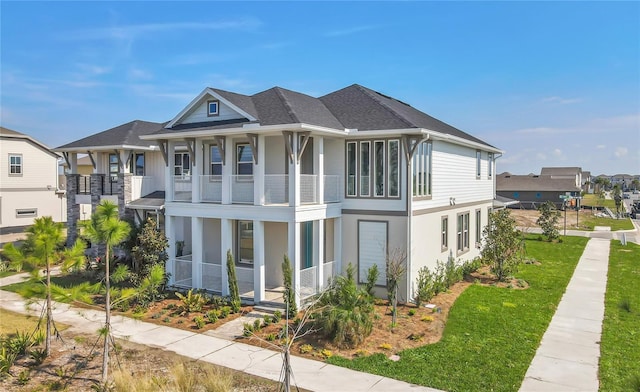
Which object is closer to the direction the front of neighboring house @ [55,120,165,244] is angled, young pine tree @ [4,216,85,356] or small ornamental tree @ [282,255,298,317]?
the young pine tree

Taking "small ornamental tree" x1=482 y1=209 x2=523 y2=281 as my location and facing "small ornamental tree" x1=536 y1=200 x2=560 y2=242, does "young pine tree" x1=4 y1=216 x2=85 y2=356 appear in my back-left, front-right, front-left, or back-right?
back-left

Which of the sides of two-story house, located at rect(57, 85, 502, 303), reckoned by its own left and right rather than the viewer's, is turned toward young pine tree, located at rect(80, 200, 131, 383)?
front

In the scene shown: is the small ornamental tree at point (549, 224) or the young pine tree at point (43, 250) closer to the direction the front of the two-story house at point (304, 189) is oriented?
the young pine tree

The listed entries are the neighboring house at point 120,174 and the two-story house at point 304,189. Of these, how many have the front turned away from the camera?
0

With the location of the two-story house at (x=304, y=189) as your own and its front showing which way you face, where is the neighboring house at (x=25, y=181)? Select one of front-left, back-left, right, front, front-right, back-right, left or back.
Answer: right

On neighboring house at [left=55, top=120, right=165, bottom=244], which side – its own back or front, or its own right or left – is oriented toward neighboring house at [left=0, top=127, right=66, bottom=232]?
right

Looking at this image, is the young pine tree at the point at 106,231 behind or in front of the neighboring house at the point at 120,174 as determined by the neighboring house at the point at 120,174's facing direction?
in front

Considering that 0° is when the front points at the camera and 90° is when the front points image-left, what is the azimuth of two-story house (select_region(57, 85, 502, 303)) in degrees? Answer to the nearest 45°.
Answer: approximately 45°

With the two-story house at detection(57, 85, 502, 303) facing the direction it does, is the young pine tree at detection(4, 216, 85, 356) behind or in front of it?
in front

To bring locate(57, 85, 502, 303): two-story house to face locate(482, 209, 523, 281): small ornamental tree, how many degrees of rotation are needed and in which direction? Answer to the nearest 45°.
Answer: approximately 135° to its left

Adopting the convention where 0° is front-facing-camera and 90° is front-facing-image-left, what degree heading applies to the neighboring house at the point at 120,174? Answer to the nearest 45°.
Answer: approximately 45°
